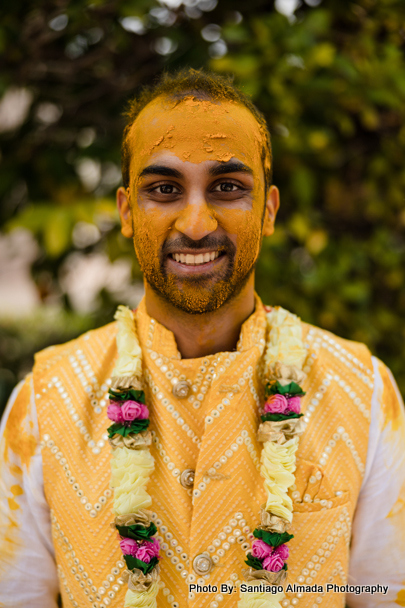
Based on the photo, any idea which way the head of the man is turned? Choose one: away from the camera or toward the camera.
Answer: toward the camera

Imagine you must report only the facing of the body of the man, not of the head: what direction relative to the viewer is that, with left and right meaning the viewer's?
facing the viewer
